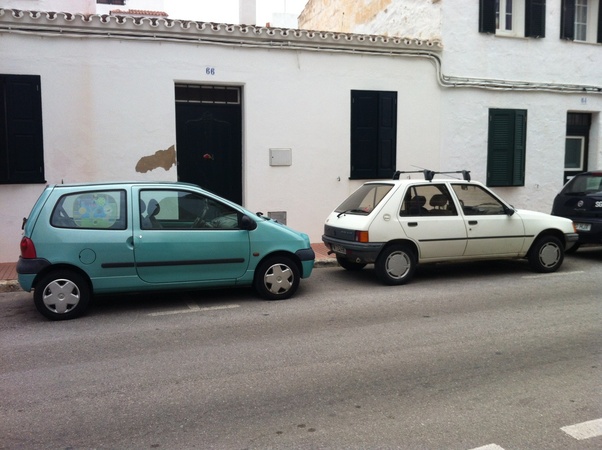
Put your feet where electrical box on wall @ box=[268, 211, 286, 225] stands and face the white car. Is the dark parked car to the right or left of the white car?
left

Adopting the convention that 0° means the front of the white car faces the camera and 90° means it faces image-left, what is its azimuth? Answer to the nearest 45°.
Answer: approximately 225°

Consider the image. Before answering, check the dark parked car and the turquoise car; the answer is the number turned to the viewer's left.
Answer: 0

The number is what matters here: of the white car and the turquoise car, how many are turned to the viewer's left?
0

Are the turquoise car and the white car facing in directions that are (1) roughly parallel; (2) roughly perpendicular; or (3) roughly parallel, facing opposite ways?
roughly parallel

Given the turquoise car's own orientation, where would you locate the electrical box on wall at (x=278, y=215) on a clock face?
The electrical box on wall is roughly at 10 o'clock from the turquoise car.

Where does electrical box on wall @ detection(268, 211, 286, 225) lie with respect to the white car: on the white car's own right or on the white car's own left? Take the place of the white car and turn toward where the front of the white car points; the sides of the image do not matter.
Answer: on the white car's own left

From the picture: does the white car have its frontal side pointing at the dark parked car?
yes

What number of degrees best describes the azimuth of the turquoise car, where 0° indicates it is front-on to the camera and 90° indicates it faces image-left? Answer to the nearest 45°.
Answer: approximately 270°

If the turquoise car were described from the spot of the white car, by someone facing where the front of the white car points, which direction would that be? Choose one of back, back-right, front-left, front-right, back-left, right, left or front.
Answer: back

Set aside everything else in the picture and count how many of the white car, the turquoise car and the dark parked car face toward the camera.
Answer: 0

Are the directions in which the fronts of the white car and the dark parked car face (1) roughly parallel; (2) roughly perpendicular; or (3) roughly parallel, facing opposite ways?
roughly parallel

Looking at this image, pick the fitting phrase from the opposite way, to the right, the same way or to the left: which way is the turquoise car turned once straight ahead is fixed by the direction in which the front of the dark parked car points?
the same way

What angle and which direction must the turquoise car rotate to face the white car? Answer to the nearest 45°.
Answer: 0° — it already faces it

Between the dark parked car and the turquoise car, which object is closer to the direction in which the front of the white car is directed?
the dark parked car

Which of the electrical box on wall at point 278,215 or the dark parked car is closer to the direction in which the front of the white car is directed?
the dark parked car
